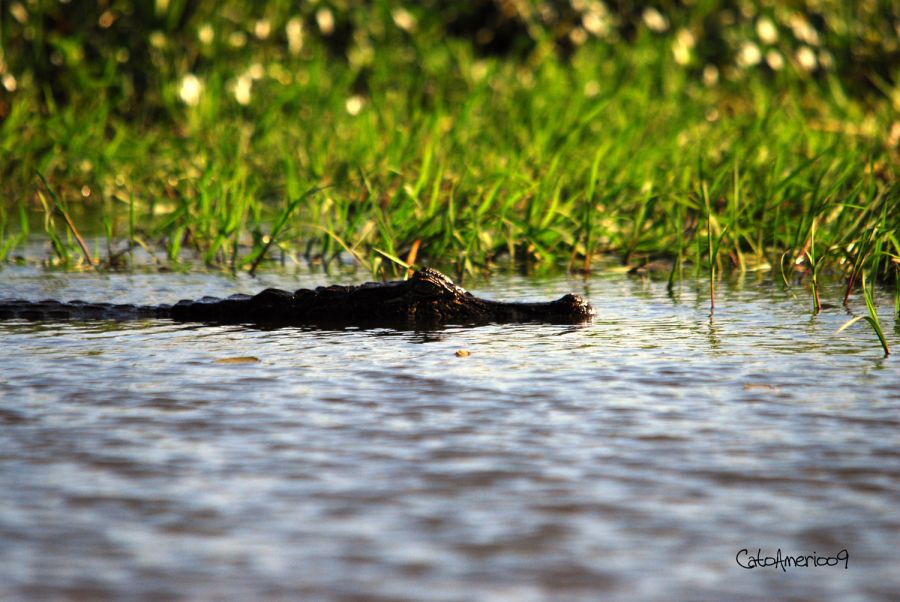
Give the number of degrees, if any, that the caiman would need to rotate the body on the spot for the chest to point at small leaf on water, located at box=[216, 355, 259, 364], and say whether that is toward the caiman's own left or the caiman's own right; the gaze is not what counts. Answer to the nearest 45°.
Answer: approximately 135° to the caiman's own right

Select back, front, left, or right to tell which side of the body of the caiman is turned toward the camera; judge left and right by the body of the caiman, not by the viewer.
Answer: right
